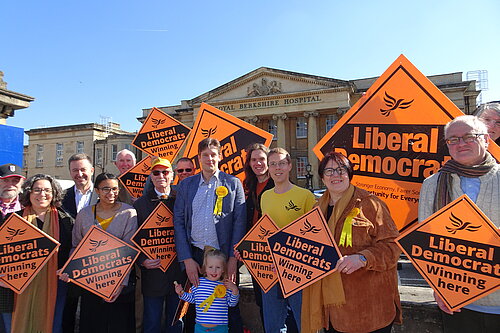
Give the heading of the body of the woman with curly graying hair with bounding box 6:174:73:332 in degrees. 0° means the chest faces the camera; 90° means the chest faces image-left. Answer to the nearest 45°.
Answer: approximately 0°

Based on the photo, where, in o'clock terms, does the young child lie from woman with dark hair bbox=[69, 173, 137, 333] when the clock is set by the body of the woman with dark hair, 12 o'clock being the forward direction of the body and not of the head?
The young child is roughly at 10 o'clock from the woman with dark hair.

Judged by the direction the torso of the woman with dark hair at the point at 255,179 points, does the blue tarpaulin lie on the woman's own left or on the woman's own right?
on the woman's own right

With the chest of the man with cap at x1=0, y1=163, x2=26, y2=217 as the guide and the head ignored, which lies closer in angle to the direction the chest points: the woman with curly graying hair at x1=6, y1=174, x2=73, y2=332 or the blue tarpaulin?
the woman with curly graying hair

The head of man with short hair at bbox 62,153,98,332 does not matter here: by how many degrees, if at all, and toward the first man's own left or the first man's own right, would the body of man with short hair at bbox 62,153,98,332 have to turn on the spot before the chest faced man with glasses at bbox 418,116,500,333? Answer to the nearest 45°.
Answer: approximately 45° to the first man's own left

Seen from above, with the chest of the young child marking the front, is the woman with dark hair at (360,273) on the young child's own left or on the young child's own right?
on the young child's own left

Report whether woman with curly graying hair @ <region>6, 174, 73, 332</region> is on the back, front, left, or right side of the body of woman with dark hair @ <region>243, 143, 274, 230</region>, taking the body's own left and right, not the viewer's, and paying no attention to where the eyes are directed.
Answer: right

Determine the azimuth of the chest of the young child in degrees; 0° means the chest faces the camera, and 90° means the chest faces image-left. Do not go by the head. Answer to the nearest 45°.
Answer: approximately 0°

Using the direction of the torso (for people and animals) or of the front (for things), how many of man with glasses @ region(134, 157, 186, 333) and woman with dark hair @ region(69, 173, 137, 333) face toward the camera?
2
